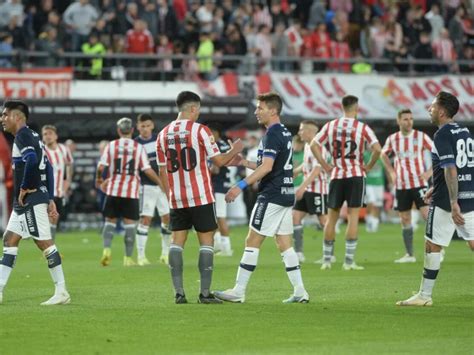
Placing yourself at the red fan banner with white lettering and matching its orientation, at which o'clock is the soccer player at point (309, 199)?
The soccer player is roughly at 11 o'clock from the red fan banner with white lettering.

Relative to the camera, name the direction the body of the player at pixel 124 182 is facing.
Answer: away from the camera

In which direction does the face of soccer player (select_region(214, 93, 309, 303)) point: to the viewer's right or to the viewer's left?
to the viewer's left

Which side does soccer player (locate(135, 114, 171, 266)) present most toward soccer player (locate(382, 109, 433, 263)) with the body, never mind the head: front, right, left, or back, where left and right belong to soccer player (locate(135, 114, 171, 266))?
left

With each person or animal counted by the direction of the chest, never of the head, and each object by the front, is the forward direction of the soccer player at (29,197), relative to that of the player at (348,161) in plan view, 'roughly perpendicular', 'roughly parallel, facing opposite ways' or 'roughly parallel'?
roughly perpendicular

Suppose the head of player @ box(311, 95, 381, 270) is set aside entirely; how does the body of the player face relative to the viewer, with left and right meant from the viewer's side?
facing away from the viewer
